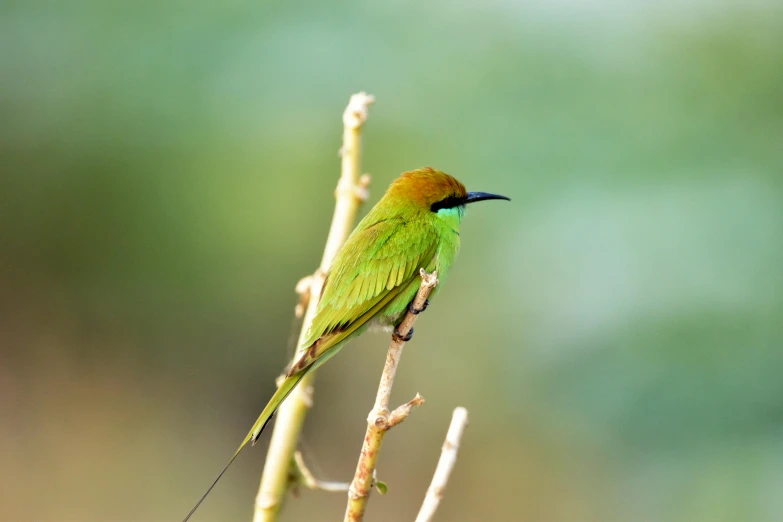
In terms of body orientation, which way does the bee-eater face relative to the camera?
to the viewer's right
